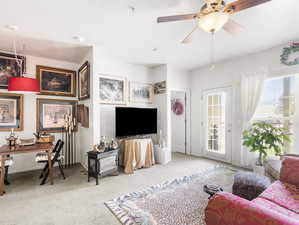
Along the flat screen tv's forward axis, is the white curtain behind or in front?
in front

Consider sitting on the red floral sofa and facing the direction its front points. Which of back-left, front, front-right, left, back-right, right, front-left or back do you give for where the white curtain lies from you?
front-right

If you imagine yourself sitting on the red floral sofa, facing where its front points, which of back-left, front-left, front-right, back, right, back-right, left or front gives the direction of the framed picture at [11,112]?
front-left

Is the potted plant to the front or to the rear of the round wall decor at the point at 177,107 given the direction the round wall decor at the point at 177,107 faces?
to the front

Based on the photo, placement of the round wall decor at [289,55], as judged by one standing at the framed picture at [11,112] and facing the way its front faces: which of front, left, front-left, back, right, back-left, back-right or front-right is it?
front-left

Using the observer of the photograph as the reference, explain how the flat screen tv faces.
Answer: facing the viewer and to the right of the viewer

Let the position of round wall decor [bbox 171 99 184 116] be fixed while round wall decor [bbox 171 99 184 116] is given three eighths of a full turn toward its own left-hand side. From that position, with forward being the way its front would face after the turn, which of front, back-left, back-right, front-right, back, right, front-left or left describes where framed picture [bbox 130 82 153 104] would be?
back-left

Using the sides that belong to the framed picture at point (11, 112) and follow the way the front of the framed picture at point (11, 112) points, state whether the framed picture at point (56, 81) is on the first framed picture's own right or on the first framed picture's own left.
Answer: on the first framed picture's own left
